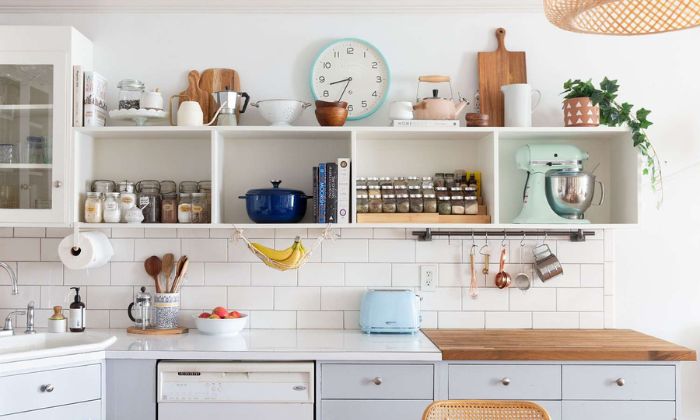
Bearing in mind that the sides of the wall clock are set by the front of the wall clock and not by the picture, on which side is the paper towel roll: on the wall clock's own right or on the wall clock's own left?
on the wall clock's own right

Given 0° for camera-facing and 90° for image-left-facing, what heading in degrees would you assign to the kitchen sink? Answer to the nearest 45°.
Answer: approximately 315°

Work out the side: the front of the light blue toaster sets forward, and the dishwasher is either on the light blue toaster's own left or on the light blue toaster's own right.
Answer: on the light blue toaster's own right

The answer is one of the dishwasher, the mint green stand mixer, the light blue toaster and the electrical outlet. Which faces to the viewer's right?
the mint green stand mixer

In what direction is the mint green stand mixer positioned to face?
to the viewer's right

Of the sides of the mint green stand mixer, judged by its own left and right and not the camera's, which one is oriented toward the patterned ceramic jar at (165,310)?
back

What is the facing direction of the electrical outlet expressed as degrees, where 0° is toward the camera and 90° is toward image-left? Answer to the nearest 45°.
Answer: approximately 0°
